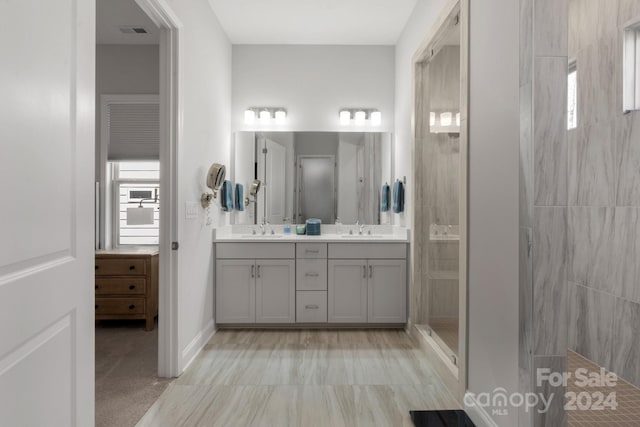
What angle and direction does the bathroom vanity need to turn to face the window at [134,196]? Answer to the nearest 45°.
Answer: approximately 90° to its right

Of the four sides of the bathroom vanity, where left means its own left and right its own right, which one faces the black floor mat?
front

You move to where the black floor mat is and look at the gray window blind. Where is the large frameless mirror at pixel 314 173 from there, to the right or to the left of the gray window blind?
right

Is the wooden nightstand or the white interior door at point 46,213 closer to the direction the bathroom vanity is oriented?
the white interior door

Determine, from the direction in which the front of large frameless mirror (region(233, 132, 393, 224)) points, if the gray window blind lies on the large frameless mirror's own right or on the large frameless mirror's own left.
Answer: on the large frameless mirror's own right

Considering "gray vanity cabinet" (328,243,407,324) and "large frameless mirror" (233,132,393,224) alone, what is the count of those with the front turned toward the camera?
2

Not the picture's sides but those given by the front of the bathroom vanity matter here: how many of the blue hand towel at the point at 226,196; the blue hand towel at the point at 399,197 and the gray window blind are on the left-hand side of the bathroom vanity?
1

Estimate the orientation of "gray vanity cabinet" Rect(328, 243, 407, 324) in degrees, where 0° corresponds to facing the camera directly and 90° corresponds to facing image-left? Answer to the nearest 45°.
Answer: approximately 0°

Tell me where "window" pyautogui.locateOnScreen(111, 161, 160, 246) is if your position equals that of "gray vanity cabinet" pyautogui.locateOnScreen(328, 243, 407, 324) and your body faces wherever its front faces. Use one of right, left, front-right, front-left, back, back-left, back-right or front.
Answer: right
